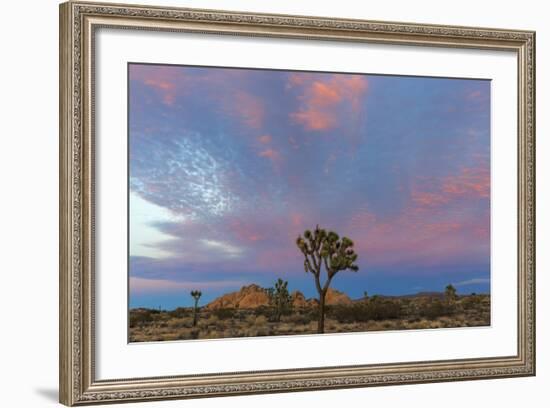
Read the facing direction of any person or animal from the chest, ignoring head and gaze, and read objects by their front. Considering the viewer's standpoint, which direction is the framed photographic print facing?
facing the viewer and to the right of the viewer
